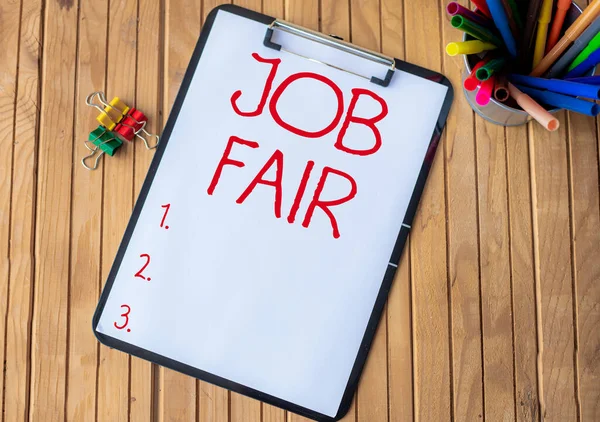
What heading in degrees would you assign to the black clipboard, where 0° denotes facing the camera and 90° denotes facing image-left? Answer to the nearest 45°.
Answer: approximately 0°
